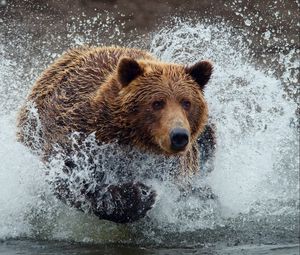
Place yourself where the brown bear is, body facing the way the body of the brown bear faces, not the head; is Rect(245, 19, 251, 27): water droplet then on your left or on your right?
on your left

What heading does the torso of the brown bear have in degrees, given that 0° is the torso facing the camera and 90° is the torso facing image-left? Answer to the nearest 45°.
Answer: approximately 315°
